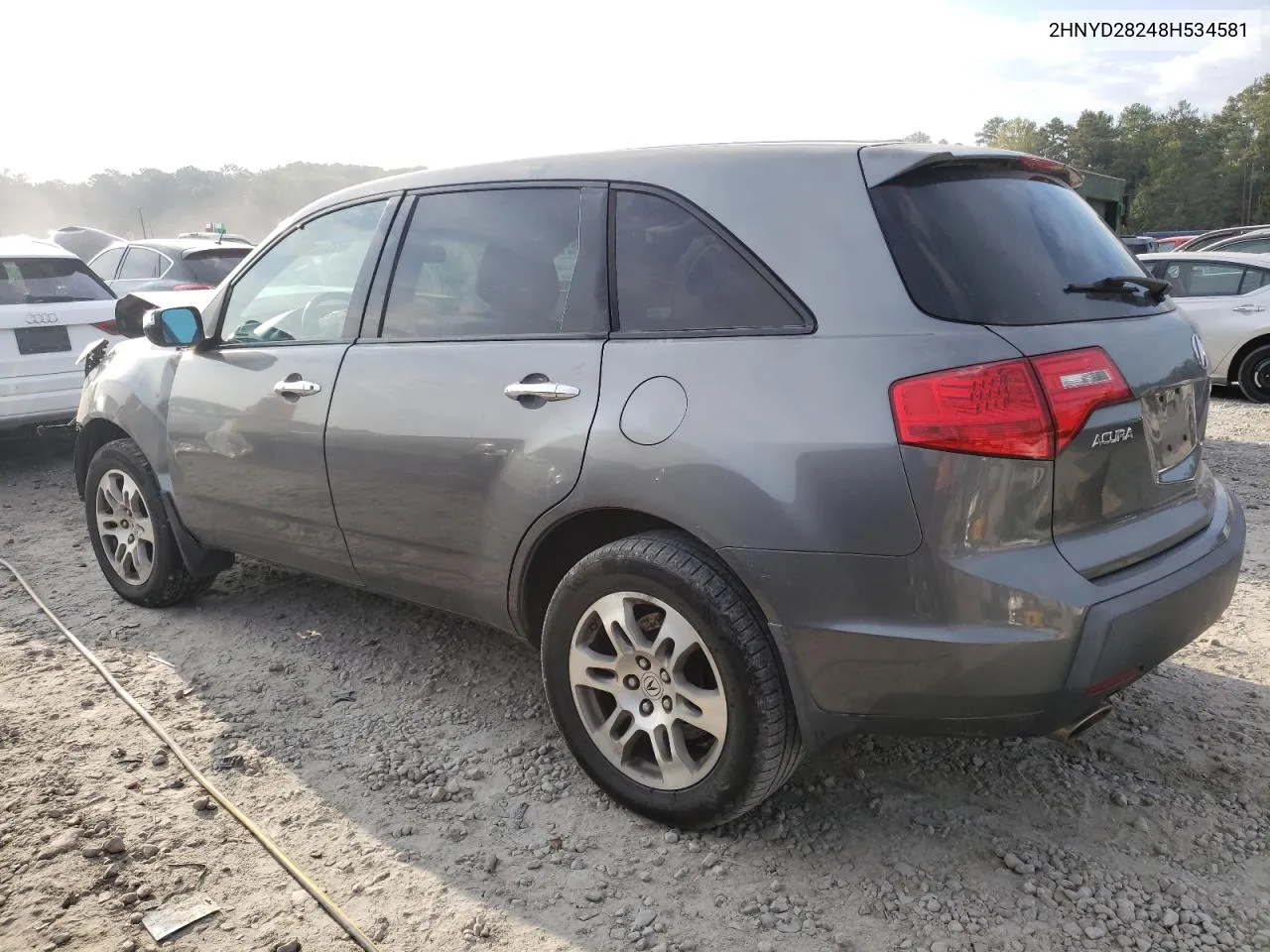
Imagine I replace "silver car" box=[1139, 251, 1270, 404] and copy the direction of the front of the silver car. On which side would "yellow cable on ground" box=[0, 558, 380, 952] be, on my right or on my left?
on my left

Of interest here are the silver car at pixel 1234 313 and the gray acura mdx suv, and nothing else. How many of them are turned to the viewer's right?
0

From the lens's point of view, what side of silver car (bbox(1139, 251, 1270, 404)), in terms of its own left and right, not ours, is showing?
left

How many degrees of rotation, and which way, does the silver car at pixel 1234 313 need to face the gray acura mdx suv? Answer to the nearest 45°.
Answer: approximately 90° to its left

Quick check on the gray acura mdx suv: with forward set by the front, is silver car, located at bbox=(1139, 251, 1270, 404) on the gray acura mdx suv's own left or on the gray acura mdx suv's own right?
on the gray acura mdx suv's own right

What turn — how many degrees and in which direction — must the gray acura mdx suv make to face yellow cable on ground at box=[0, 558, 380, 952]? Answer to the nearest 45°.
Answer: approximately 45° to its left

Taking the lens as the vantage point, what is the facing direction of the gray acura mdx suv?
facing away from the viewer and to the left of the viewer
